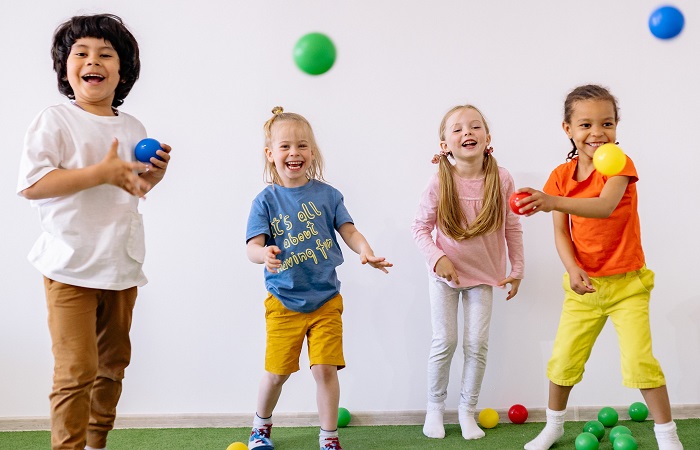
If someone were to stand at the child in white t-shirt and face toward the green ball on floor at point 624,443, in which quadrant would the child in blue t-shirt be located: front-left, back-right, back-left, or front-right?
front-left

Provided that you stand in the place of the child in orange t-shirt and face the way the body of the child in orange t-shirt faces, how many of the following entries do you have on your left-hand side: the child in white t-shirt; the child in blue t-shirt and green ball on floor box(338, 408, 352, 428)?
0

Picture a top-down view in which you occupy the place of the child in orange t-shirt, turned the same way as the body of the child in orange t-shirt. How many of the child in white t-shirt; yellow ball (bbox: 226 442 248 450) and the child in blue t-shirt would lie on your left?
0

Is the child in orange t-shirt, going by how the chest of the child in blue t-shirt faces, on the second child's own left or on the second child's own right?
on the second child's own left

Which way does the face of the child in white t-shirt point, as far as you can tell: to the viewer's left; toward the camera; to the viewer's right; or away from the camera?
toward the camera

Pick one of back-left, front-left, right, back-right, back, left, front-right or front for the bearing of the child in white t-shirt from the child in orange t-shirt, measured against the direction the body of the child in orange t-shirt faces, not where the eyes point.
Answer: front-right

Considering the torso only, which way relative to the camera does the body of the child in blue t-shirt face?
toward the camera

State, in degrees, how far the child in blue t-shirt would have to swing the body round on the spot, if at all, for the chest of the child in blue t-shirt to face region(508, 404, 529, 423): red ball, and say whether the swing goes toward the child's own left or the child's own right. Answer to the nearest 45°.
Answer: approximately 90° to the child's own left

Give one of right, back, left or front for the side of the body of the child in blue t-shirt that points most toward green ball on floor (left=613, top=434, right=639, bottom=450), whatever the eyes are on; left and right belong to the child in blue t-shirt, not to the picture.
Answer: left

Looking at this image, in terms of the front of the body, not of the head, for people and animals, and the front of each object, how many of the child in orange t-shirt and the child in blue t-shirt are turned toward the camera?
2

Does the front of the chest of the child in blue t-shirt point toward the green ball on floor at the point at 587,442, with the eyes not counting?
no

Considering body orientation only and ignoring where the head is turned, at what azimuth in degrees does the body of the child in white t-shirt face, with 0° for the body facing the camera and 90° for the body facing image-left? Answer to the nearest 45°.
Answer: approximately 315°

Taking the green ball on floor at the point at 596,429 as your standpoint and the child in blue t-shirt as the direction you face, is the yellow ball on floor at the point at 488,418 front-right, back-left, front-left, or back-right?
front-right

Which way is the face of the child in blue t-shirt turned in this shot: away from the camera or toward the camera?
toward the camera

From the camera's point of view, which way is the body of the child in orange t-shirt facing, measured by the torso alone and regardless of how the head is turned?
toward the camera
